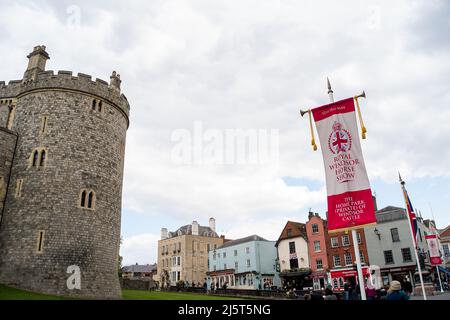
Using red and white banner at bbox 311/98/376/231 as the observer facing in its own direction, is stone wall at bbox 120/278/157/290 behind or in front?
behind

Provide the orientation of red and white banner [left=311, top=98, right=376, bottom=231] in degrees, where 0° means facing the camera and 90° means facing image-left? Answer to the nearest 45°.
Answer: approximately 0°

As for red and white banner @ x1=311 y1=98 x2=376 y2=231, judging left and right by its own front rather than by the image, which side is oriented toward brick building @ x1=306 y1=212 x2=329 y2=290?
back

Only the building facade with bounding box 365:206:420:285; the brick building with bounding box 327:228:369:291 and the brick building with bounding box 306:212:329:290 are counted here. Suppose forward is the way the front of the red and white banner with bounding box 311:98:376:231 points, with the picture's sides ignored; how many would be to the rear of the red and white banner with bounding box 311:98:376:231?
3

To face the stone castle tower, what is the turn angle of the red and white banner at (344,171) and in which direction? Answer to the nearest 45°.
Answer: approximately 90° to its right

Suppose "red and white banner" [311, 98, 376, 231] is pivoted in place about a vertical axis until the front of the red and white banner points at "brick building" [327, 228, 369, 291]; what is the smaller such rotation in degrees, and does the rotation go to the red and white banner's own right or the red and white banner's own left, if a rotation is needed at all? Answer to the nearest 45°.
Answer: approximately 180°

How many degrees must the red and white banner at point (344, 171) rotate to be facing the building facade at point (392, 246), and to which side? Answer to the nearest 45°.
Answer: approximately 180°
